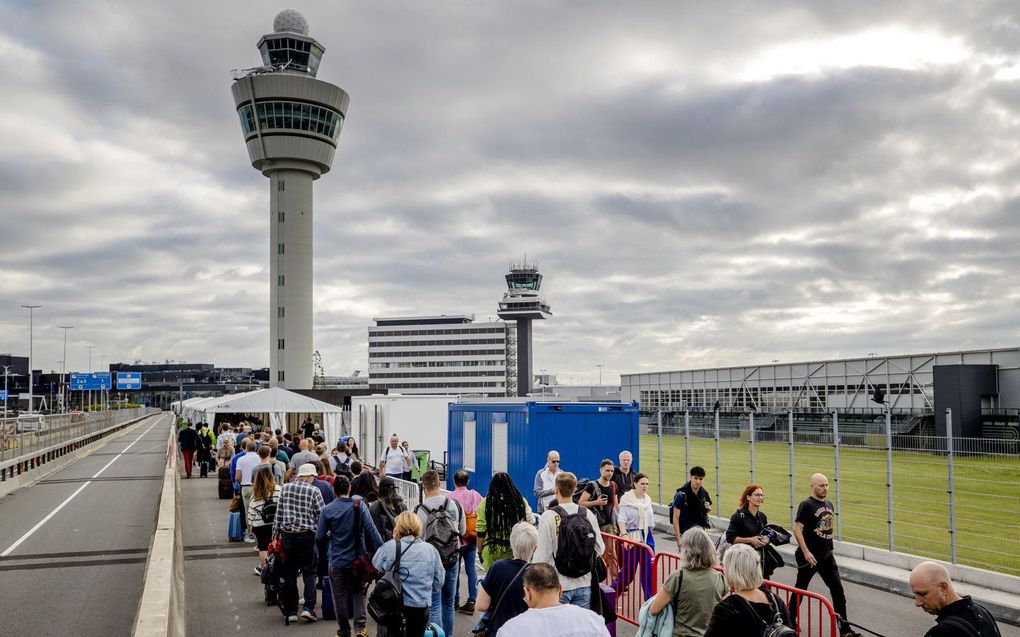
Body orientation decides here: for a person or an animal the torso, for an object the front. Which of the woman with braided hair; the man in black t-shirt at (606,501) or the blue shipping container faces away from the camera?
the woman with braided hair

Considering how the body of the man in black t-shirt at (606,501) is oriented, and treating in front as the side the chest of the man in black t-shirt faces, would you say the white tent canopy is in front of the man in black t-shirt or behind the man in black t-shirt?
behind

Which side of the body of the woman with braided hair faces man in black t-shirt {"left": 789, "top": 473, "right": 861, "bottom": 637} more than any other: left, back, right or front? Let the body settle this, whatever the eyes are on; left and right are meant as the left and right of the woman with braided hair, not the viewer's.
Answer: right

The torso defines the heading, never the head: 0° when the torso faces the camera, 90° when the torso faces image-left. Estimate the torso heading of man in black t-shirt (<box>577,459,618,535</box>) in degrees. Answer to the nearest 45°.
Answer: approximately 315°

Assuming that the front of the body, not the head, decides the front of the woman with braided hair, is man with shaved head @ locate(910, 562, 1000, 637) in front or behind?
behind

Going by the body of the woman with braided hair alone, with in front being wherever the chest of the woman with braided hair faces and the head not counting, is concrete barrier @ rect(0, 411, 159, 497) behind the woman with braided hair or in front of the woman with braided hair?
in front

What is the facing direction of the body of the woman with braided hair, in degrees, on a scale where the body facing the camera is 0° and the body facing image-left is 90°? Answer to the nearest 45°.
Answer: approximately 180°

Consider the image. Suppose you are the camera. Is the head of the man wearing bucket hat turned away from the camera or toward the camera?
away from the camera

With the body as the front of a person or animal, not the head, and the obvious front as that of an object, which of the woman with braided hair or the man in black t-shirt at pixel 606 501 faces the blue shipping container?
the woman with braided hair

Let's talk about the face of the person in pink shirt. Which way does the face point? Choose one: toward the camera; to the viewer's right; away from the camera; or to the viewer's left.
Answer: away from the camera

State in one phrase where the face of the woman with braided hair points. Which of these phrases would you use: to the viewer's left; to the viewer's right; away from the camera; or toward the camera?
away from the camera

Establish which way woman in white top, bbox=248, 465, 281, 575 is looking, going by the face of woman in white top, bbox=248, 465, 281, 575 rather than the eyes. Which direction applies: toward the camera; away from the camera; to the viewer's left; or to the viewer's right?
away from the camera
